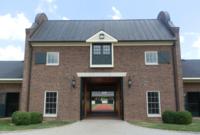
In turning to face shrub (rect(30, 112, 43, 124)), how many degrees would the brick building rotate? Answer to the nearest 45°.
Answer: approximately 90° to its right

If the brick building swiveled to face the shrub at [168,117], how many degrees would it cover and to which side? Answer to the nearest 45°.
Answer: approximately 90° to its left

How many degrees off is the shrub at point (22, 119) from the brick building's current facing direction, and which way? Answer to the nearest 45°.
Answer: approximately 45° to its right

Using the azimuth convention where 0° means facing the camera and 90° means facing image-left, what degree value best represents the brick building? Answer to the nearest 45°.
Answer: approximately 0°
